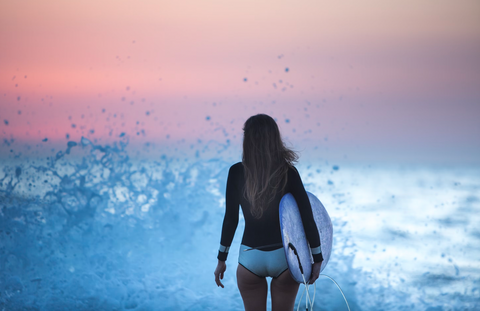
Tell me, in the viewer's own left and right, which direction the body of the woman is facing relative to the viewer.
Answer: facing away from the viewer

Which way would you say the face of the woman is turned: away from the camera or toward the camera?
away from the camera
